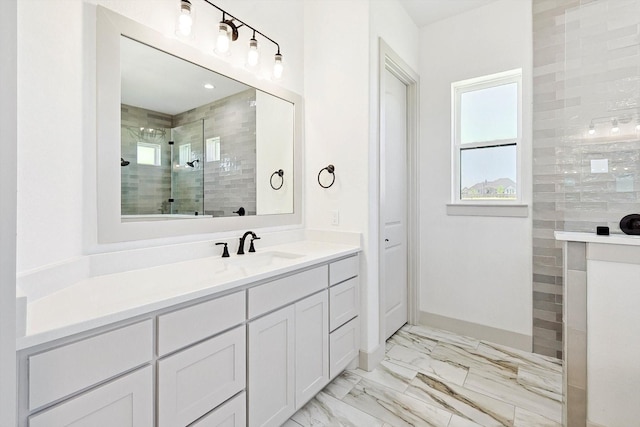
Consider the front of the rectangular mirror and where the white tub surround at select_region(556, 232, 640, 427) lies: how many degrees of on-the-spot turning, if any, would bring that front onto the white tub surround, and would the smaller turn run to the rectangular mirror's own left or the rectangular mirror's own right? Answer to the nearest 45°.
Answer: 0° — it already faces it

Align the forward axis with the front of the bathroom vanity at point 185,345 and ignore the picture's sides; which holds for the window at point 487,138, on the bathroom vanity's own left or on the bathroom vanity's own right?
on the bathroom vanity's own left

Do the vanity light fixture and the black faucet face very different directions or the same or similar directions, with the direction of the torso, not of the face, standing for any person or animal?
same or similar directions

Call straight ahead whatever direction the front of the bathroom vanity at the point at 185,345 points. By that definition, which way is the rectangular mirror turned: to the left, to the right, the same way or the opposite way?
the same way

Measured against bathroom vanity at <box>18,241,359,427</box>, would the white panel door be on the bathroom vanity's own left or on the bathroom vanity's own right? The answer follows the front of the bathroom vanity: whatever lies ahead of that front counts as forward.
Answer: on the bathroom vanity's own left

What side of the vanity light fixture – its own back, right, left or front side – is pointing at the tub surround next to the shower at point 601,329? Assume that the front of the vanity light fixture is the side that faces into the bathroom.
front

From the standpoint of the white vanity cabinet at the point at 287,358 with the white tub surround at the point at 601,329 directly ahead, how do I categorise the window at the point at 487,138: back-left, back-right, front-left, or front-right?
front-left

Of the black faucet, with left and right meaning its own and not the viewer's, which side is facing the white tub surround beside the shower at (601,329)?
front

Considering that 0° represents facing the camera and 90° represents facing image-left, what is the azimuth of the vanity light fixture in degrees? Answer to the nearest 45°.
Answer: approximately 315°

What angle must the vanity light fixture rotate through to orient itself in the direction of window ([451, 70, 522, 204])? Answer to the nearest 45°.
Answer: approximately 45° to its left

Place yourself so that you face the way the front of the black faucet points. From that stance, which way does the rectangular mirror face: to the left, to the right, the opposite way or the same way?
the same way

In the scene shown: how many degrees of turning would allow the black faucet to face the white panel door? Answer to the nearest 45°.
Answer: approximately 45° to its left

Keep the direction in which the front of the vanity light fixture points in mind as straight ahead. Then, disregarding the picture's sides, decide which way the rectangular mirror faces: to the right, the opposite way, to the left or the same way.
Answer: the same way

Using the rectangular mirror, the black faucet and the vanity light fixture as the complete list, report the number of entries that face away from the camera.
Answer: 0
